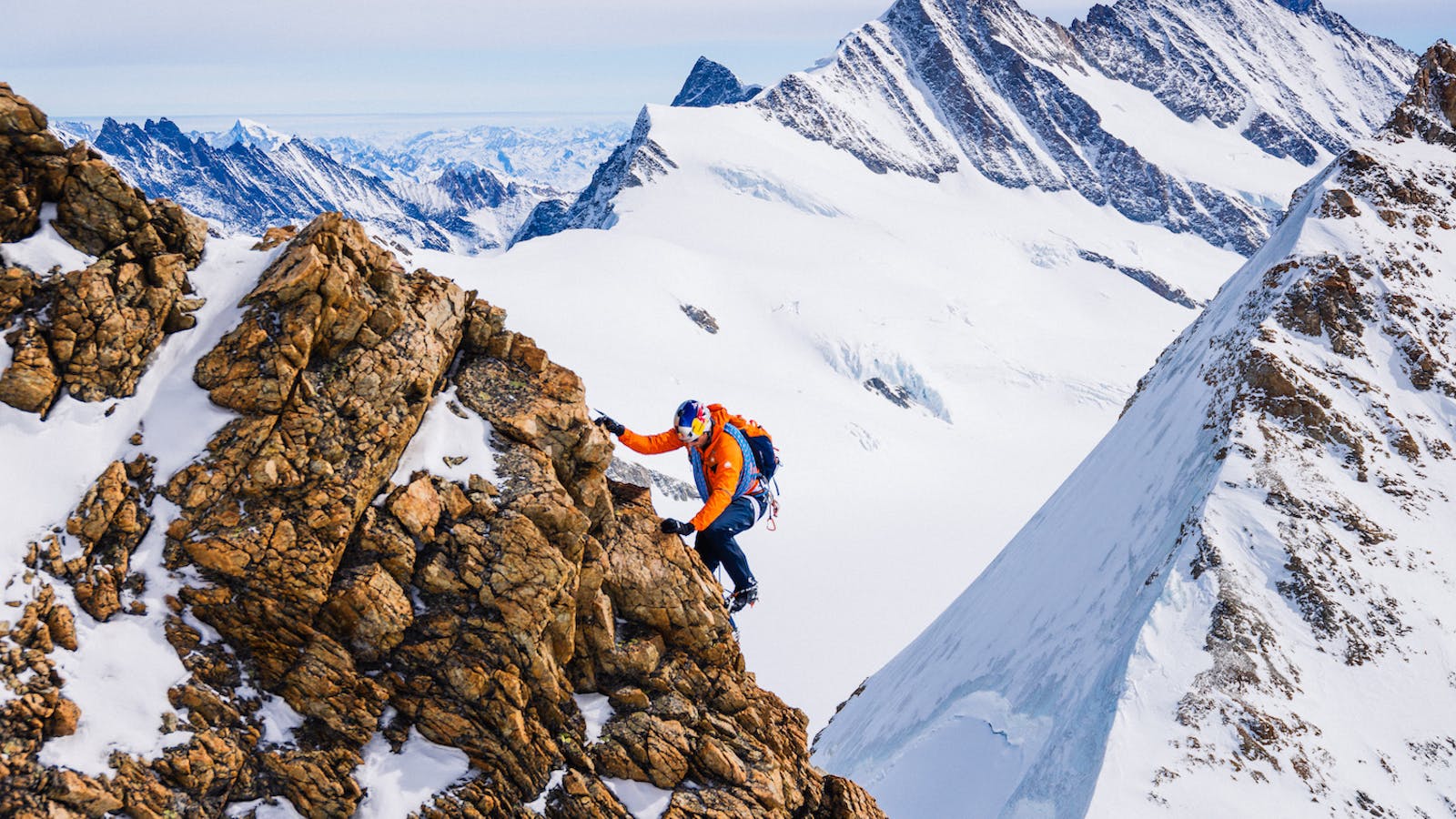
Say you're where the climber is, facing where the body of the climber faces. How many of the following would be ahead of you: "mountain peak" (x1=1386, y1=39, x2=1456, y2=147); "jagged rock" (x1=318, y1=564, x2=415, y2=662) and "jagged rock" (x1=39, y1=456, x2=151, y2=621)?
2

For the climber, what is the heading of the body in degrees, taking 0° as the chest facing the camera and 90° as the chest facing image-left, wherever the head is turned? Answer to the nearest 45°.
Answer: approximately 45°

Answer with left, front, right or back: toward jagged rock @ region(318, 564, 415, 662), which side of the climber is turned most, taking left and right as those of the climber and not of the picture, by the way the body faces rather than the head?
front

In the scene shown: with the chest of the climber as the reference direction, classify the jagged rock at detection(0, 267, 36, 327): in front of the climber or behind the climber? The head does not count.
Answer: in front

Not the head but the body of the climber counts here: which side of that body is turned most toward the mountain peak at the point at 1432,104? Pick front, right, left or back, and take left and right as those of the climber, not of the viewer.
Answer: back

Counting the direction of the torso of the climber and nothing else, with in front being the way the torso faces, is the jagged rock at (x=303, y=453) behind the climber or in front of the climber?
in front

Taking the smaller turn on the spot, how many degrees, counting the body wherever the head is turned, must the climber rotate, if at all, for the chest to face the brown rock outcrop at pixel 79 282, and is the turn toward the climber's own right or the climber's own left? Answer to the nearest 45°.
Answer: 0° — they already face it

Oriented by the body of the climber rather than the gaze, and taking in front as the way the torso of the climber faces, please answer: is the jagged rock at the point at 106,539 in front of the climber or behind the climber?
in front
